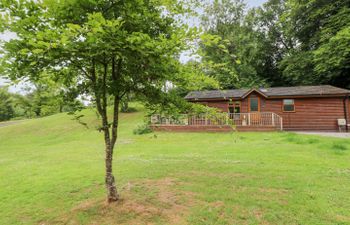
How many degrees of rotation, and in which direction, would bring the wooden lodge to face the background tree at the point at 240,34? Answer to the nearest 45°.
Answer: approximately 180°

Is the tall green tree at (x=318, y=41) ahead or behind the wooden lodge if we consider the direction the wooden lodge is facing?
behind

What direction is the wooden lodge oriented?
toward the camera

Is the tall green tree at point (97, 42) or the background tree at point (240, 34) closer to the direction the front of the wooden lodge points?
the tall green tree

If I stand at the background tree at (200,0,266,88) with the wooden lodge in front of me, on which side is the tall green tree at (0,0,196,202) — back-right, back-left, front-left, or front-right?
front-right

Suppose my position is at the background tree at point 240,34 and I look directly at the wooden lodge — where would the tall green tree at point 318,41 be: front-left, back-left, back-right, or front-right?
front-left

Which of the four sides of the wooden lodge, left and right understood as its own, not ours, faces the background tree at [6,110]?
right

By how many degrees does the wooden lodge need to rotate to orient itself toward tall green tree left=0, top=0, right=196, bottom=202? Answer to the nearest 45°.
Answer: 0° — it already faces it

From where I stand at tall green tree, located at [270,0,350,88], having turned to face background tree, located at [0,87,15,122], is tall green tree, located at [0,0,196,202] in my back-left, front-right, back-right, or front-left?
front-left

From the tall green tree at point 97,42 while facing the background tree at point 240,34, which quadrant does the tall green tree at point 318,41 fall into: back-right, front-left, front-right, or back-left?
front-right

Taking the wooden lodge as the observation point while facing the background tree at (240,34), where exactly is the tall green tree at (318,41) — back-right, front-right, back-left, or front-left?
front-right

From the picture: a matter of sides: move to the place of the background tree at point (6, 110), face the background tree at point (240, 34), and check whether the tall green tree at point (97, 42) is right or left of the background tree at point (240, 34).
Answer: right
